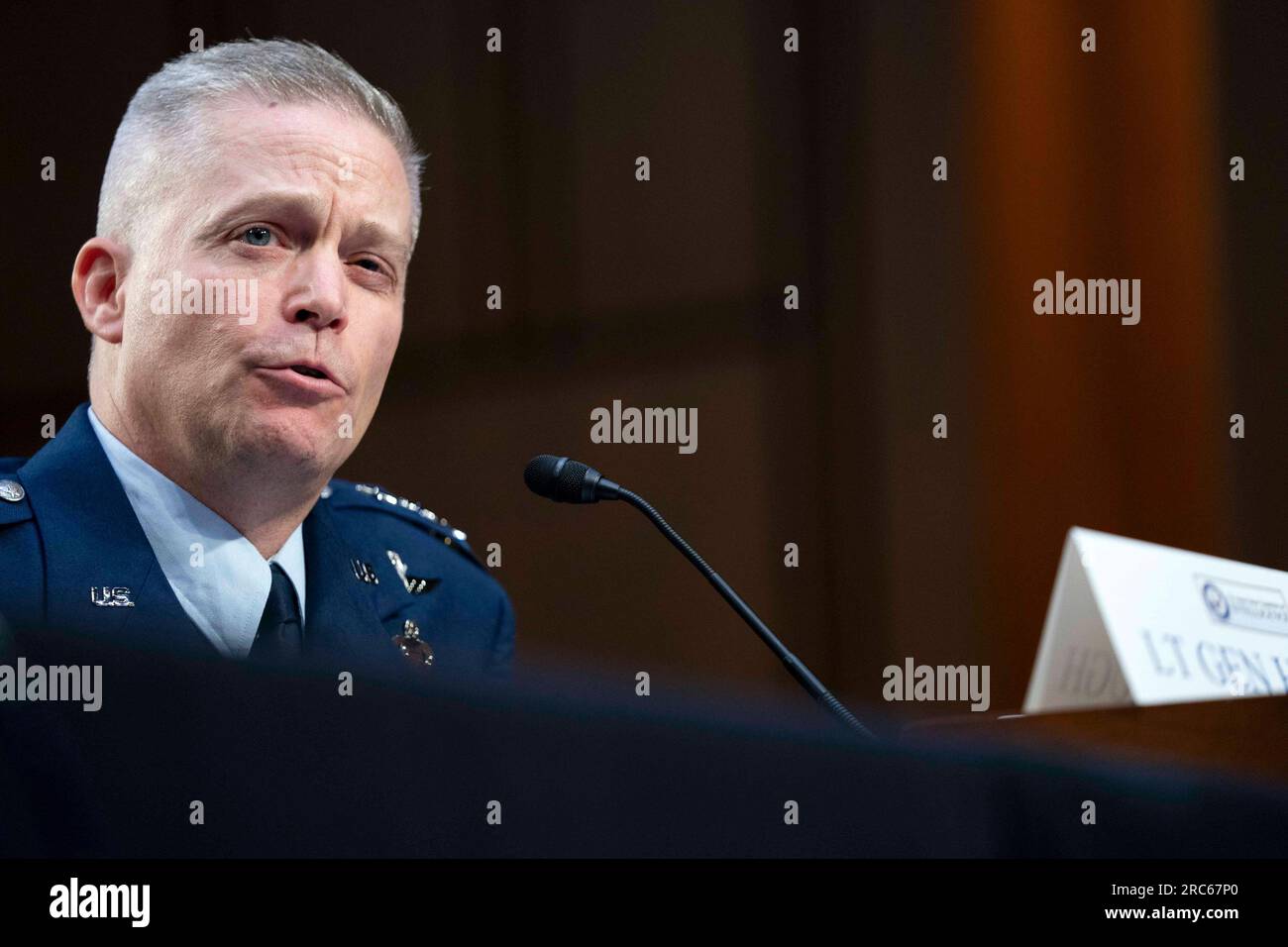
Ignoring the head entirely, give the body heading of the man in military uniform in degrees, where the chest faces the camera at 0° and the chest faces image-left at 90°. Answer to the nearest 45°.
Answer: approximately 315°

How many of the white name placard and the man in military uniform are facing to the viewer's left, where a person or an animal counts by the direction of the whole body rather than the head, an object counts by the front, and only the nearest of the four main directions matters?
0

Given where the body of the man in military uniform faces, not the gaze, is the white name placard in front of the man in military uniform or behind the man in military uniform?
in front

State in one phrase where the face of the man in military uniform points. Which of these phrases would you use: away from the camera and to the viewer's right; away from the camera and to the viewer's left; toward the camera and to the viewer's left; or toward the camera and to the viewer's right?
toward the camera and to the viewer's right
